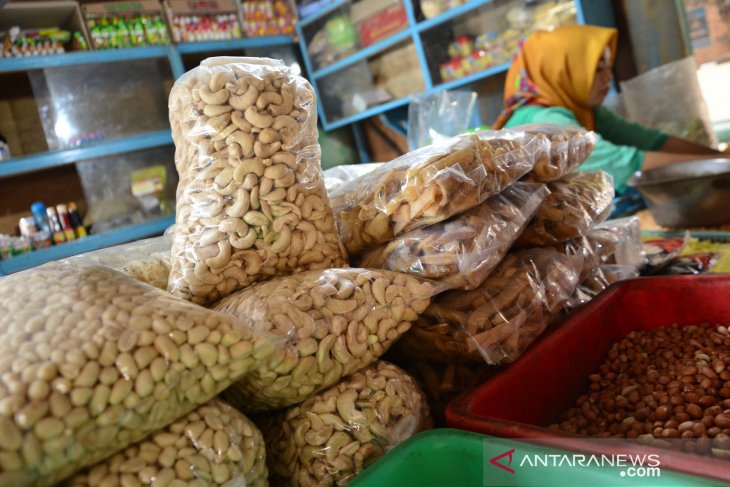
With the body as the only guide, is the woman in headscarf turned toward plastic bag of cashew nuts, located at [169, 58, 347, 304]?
no

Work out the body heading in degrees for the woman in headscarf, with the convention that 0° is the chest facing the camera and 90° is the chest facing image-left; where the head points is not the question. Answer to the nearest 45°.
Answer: approximately 270°

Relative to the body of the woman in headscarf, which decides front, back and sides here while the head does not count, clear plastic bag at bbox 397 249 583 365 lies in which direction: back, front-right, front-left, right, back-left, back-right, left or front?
right

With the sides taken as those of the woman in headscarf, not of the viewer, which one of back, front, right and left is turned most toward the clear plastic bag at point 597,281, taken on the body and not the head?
right

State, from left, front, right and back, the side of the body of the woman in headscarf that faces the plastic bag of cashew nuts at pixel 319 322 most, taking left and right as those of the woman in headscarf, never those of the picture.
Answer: right

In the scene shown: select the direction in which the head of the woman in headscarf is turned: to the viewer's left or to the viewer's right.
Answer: to the viewer's right

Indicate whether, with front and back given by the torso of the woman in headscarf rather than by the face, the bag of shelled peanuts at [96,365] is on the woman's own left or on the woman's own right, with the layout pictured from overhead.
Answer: on the woman's own right

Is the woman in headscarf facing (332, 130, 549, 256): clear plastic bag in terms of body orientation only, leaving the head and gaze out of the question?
no

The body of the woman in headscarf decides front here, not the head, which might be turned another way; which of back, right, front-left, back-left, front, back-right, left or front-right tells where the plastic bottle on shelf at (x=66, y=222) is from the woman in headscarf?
back

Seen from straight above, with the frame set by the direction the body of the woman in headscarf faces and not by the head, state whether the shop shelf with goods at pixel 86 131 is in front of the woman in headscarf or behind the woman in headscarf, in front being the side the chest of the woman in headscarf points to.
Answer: behind
